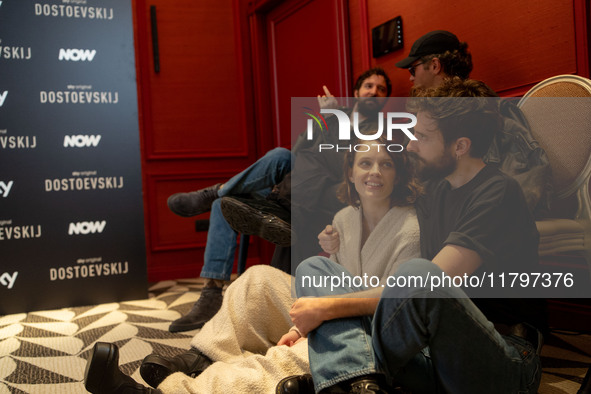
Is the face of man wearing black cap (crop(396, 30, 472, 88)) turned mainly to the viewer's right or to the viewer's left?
to the viewer's left

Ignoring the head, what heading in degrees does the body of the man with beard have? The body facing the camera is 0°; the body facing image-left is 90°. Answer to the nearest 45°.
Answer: approximately 45°

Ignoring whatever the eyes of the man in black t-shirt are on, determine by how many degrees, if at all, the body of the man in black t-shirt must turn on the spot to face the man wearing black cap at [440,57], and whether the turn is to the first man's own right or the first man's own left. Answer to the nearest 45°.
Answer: approximately 90° to the first man's own right

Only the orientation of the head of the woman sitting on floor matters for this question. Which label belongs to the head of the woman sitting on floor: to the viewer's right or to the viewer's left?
to the viewer's right

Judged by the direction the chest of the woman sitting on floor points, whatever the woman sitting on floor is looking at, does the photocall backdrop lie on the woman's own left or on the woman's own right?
on the woman's own right

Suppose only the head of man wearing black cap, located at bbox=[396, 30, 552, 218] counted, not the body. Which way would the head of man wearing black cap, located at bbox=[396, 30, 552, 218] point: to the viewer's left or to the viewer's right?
to the viewer's left

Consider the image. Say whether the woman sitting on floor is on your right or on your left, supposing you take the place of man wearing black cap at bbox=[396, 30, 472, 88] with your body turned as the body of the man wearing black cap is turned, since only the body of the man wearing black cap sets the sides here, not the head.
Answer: on your left

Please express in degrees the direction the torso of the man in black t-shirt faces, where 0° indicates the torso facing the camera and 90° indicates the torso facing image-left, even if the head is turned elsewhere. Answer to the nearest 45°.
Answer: approximately 90°

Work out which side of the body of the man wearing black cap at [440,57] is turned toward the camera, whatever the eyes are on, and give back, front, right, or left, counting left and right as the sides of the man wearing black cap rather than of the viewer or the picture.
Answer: left
